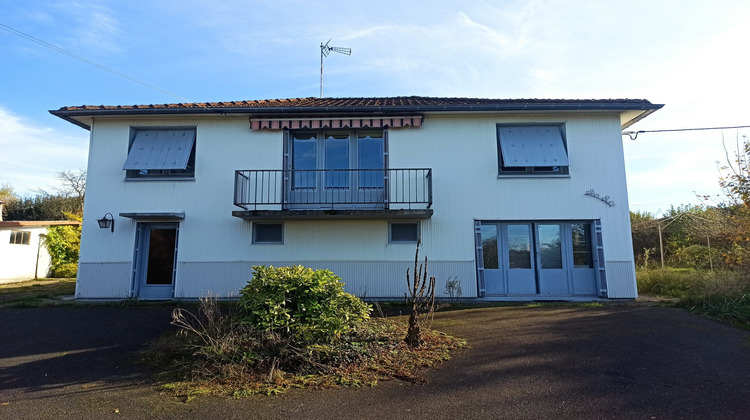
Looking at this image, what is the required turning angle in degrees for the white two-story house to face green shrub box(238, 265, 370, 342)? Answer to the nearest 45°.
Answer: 0° — it already faces it

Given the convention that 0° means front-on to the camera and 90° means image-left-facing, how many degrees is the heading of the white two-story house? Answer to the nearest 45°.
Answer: approximately 0°

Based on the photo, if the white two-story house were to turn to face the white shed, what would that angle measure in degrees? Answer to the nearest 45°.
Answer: approximately 135° to its right

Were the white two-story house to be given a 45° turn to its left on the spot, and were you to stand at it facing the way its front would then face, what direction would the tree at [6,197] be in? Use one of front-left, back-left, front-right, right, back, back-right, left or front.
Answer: back

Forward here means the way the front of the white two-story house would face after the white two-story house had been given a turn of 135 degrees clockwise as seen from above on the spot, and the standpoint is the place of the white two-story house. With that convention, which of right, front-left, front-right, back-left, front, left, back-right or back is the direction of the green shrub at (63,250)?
front

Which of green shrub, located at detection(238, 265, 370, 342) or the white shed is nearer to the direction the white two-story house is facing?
the green shrub

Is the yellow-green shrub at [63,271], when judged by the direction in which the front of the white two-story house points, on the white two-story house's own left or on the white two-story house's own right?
on the white two-story house's own right
